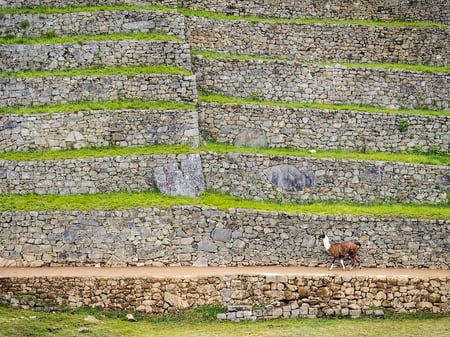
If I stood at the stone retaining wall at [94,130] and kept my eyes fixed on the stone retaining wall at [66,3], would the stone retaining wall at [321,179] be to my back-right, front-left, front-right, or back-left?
back-right

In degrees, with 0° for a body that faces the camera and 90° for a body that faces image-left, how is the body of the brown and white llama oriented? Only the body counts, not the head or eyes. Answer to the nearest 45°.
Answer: approximately 90°

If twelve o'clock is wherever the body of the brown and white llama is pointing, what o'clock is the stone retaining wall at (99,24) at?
The stone retaining wall is roughly at 1 o'clock from the brown and white llama.

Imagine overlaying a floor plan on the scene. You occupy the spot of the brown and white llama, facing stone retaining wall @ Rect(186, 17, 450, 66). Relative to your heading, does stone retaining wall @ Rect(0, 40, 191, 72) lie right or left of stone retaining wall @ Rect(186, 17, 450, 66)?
left

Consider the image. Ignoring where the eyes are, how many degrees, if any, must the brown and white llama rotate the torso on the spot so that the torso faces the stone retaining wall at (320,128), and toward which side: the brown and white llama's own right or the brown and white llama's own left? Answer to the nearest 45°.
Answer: approximately 90° to the brown and white llama's own right

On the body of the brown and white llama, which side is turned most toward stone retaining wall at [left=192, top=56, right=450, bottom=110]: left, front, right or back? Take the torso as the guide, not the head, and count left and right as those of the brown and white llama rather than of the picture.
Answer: right

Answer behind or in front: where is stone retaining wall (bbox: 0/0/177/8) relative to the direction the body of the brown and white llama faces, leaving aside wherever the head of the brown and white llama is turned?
in front

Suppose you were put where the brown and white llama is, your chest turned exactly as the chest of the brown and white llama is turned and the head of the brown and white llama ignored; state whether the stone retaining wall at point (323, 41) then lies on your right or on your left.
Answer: on your right

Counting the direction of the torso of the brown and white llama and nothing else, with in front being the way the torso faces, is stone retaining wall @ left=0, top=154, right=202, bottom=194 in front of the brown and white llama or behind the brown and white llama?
in front
